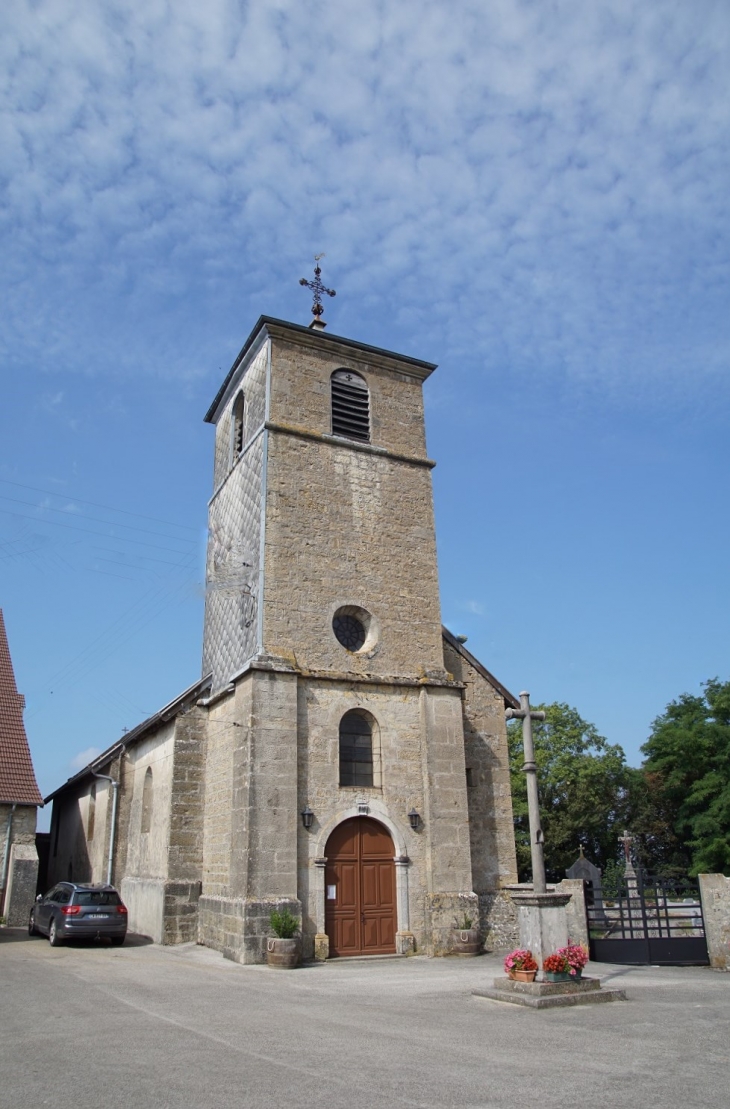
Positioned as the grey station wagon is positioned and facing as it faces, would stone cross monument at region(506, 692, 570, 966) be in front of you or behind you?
behind

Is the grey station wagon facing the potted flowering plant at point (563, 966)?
no

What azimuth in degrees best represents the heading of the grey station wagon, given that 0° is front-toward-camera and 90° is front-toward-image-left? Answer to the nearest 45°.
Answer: approximately 135°

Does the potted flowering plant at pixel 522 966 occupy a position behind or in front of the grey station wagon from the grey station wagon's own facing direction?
behind

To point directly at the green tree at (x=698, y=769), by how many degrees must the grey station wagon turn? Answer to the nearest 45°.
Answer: approximately 90° to its right

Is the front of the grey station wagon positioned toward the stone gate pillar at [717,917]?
no

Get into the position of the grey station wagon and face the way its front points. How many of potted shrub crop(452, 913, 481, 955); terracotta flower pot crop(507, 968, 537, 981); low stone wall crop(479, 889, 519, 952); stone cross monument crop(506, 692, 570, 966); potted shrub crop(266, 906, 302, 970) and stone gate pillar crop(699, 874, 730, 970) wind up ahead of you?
0

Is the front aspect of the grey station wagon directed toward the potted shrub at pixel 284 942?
no

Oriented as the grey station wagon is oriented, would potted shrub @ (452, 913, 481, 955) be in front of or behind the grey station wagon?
behind

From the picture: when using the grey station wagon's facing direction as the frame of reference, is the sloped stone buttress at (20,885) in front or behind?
in front

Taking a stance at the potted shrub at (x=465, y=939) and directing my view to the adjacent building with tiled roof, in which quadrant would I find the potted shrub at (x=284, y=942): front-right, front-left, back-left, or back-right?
front-left

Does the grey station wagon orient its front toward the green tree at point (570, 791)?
no
